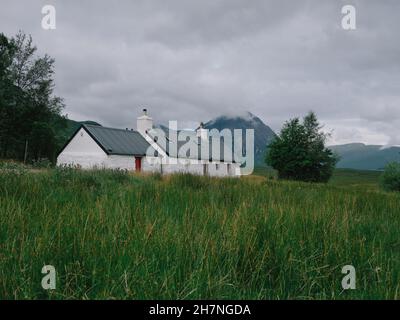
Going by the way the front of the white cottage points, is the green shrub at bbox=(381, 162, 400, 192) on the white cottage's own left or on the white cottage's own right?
on the white cottage's own left

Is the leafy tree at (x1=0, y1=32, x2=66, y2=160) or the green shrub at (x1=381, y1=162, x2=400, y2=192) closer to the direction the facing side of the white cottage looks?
the green shrub

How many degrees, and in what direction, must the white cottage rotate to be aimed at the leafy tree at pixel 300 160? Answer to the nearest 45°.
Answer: approximately 45° to its left

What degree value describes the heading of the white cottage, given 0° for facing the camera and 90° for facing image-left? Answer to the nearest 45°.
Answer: approximately 315°
